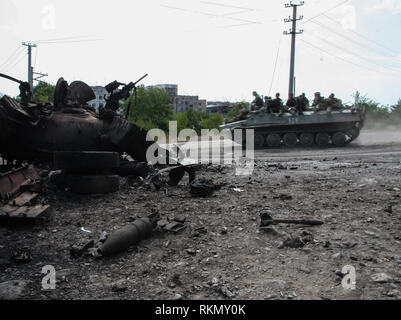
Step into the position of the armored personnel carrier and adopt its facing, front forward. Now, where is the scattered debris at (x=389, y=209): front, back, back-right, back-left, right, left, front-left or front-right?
left

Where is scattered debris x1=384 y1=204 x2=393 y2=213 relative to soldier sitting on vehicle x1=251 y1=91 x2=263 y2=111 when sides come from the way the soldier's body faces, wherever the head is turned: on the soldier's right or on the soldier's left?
on the soldier's left

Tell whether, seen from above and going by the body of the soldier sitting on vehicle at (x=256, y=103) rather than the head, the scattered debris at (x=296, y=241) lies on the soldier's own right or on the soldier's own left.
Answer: on the soldier's own left

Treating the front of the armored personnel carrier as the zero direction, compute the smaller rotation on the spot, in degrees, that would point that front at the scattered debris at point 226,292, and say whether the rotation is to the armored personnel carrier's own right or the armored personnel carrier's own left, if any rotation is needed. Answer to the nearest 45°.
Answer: approximately 90° to the armored personnel carrier's own left

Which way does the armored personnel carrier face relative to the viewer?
to the viewer's left

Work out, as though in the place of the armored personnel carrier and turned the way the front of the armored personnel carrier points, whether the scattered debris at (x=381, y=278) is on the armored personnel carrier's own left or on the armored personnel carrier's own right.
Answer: on the armored personnel carrier's own left

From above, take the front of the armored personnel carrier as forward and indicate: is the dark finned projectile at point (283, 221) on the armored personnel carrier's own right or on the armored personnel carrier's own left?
on the armored personnel carrier's own left
